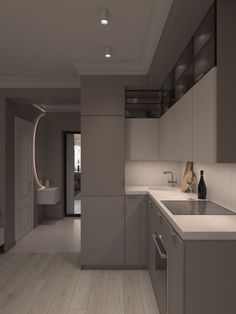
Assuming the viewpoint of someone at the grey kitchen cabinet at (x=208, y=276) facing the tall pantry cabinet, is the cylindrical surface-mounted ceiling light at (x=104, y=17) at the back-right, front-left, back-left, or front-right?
front-left

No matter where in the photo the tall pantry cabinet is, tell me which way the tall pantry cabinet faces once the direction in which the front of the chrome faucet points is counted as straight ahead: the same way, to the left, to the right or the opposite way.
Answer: to the left

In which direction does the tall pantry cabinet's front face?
toward the camera

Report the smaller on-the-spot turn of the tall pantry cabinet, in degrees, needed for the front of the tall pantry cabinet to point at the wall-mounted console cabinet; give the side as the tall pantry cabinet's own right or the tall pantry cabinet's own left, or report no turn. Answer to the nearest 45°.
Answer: approximately 135° to the tall pantry cabinet's own right

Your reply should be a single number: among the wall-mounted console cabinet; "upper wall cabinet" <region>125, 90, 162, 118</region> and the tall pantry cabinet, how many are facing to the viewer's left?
0

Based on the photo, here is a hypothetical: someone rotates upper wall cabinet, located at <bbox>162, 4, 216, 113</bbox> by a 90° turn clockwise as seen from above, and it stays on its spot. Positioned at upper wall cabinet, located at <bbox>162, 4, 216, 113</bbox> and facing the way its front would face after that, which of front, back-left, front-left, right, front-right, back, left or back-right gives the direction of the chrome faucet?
front

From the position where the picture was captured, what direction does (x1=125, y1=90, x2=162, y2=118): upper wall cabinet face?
facing the viewer

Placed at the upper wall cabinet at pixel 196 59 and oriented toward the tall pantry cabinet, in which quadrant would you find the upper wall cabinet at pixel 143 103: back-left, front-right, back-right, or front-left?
front-right

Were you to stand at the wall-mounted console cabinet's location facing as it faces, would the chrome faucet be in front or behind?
in front

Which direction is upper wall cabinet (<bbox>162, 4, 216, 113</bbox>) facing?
to the viewer's left

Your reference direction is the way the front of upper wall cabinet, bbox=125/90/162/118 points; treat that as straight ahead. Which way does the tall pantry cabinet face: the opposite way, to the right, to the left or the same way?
the same way

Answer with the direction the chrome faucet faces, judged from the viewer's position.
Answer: facing to the left of the viewer
